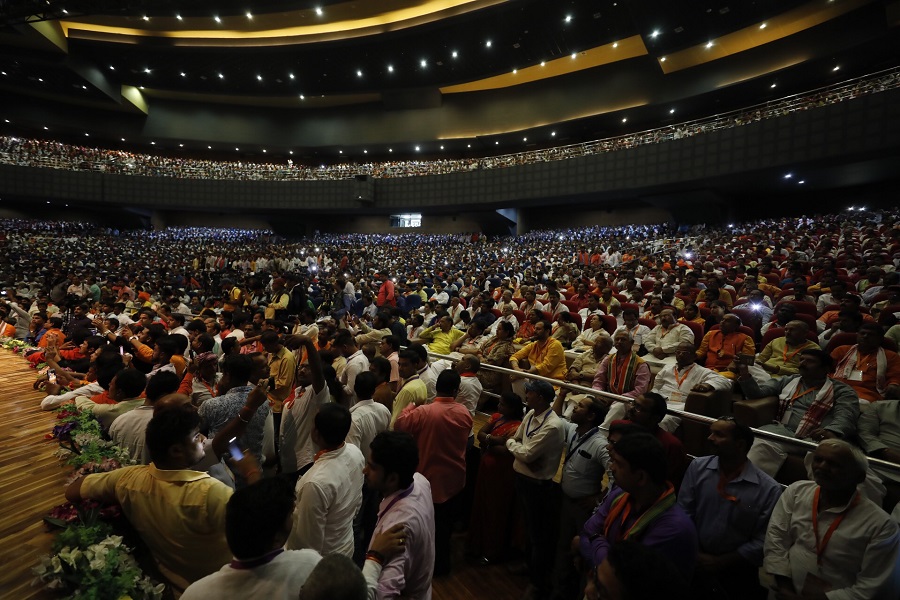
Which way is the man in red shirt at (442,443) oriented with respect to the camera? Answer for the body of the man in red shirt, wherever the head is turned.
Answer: away from the camera

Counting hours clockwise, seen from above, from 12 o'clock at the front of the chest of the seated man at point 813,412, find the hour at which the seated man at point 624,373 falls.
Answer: the seated man at point 624,373 is roughly at 2 o'clock from the seated man at point 813,412.

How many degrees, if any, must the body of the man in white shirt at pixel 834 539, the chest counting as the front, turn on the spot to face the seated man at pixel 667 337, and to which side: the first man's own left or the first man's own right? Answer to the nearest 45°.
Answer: approximately 90° to the first man's own right

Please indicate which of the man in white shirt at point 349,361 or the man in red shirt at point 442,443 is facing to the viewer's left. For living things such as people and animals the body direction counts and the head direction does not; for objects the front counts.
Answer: the man in white shirt

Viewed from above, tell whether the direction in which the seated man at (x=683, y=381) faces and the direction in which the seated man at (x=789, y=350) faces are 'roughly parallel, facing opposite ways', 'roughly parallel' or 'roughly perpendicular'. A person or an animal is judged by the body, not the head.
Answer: roughly parallel

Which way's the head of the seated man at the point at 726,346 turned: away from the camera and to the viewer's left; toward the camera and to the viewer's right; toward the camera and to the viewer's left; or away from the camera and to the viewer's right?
toward the camera and to the viewer's left

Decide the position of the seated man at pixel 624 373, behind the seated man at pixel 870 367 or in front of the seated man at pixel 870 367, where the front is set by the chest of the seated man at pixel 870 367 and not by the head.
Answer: in front

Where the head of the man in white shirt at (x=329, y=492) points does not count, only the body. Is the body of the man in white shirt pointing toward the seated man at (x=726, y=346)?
no

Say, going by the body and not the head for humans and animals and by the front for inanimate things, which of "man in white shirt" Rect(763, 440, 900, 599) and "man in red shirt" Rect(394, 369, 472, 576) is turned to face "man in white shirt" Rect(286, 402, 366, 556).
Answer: "man in white shirt" Rect(763, 440, 900, 599)

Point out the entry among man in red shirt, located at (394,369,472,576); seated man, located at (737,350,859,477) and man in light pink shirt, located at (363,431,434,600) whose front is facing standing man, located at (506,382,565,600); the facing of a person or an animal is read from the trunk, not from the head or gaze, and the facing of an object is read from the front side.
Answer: the seated man

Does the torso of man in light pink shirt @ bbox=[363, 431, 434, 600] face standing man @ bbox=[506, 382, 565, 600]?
no

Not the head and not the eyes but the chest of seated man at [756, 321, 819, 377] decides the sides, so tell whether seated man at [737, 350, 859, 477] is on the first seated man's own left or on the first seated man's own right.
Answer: on the first seated man's own left

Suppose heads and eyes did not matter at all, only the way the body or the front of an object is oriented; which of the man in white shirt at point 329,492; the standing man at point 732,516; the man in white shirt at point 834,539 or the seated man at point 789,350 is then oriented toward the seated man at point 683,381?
the seated man at point 789,350

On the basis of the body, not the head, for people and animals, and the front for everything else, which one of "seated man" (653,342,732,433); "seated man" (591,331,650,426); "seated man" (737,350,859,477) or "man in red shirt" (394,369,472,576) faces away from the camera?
the man in red shirt

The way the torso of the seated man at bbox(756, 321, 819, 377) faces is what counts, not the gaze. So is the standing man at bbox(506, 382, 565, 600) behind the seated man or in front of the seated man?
in front

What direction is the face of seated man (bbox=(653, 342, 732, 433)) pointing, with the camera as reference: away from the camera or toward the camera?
toward the camera
